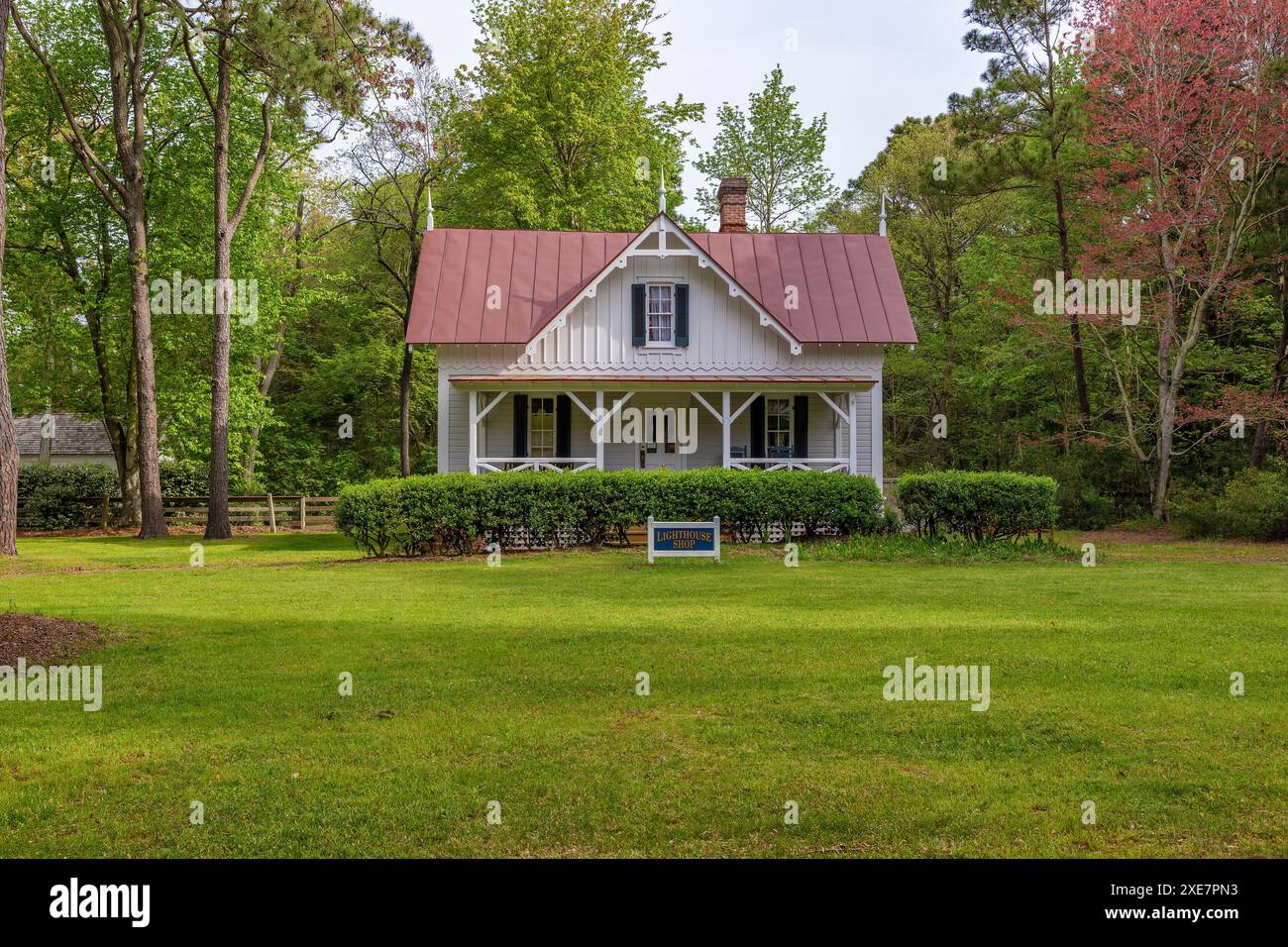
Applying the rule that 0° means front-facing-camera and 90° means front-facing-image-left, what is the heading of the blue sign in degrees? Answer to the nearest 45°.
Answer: approximately 0°

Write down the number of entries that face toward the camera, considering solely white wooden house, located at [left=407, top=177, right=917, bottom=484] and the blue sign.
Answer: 2

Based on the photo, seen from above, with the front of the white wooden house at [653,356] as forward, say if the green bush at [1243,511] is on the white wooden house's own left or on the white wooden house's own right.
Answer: on the white wooden house's own left

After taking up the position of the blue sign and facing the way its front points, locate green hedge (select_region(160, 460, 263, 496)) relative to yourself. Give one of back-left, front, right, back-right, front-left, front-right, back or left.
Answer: back-right

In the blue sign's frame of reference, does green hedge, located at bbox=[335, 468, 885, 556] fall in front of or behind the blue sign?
behind

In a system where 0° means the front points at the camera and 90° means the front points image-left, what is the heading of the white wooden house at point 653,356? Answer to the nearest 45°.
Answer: approximately 0°

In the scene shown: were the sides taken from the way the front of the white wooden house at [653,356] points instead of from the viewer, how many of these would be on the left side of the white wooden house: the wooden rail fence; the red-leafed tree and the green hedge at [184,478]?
1

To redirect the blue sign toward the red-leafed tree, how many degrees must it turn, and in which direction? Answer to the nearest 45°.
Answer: approximately 135° to its left
